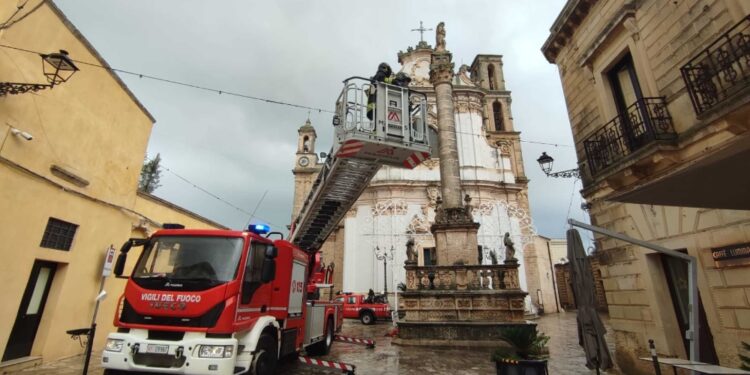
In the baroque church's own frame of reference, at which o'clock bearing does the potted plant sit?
The potted plant is roughly at 12 o'clock from the baroque church.

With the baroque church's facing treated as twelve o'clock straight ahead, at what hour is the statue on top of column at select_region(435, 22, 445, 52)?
The statue on top of column is roughly at 12 o'clock from the baroque church.

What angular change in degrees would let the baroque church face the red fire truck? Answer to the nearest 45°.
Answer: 0° — it already faces it

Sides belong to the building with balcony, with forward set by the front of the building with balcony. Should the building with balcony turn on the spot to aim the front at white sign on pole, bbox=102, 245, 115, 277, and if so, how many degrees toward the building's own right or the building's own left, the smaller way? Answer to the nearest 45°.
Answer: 0° — it already faces it

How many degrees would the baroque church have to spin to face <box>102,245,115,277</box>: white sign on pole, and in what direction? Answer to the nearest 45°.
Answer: approximately 45° to its right

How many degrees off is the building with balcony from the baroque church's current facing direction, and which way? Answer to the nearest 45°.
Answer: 0° — it already faces it

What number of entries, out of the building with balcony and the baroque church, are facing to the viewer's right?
0

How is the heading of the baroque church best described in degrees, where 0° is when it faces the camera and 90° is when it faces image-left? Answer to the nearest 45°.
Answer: approximately 0°

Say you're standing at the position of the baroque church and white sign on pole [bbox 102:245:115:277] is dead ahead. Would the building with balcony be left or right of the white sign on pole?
left

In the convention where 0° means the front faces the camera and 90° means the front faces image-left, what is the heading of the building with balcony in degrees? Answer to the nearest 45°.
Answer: approximately 45°

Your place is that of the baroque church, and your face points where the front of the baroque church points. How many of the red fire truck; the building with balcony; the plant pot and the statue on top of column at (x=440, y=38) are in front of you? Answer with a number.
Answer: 4

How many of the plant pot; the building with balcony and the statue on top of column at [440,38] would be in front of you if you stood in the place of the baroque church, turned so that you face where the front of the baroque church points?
3

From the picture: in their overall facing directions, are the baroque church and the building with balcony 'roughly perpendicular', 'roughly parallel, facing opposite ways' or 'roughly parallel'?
roughly perpendicular
